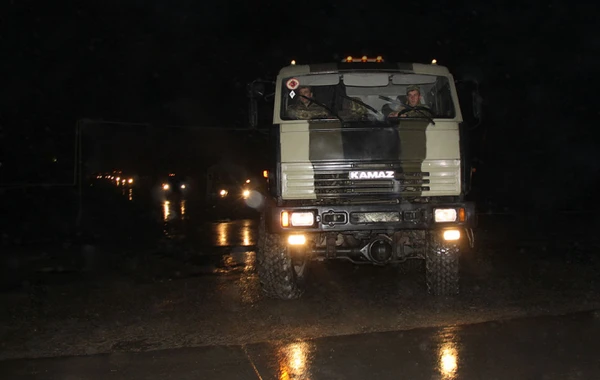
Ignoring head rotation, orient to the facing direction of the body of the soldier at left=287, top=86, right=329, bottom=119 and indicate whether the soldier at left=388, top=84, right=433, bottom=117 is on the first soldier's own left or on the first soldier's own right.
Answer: on the first soldier's own left

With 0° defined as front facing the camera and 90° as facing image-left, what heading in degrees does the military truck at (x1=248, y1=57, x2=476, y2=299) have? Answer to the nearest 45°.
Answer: approximately 0°

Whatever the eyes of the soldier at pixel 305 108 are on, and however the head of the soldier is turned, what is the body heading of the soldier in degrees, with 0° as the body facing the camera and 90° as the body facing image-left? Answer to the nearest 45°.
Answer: approximately 0°
